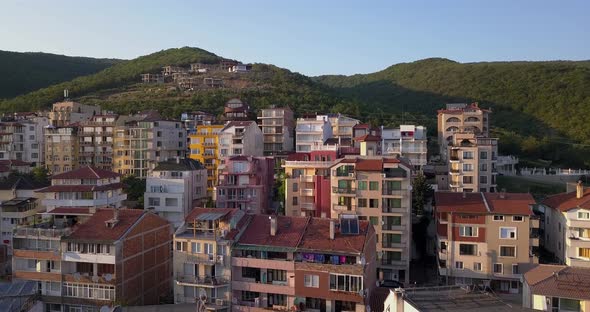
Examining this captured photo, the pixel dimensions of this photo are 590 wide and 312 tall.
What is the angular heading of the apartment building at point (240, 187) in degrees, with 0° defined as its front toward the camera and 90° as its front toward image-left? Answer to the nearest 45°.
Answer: approximately 45°

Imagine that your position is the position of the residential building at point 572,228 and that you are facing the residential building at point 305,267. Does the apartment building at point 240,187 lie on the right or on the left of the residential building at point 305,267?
right

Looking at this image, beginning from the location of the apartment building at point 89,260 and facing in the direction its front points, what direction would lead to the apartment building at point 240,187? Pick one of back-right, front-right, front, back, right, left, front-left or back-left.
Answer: back

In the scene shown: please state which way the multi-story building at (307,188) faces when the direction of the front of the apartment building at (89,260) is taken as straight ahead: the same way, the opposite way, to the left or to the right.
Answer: the same way

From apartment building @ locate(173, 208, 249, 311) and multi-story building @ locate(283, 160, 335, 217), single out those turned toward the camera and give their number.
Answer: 2

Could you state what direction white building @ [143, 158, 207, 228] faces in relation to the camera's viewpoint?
facing the viewer and to the left of the viewer

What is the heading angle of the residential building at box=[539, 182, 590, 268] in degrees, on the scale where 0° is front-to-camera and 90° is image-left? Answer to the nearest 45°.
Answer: approximately 0°

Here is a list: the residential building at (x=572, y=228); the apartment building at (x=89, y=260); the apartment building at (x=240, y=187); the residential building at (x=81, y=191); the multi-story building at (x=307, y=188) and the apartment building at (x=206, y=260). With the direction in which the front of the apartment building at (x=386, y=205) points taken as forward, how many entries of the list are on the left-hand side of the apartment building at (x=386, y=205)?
1

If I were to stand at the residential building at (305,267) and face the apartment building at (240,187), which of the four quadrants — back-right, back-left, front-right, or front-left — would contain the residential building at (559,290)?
back-right

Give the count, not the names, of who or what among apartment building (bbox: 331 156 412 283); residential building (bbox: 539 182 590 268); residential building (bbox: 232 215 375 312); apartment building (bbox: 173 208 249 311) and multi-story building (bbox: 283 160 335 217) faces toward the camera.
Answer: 5

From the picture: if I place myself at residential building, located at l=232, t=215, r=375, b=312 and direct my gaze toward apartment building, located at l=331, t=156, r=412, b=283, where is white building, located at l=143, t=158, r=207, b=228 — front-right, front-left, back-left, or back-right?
front-left

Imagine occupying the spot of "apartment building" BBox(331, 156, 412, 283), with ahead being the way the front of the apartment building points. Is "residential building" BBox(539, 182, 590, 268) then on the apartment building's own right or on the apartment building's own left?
on the apartment building's own left

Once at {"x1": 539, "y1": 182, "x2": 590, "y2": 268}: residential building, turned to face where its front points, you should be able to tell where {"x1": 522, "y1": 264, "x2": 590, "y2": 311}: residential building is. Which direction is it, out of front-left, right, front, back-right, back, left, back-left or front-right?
front

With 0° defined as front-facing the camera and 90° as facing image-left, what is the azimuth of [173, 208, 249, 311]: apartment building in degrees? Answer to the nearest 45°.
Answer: approximately 0°

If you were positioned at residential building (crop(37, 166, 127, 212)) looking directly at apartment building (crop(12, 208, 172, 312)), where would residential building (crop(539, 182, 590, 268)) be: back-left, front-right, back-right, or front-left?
front-left

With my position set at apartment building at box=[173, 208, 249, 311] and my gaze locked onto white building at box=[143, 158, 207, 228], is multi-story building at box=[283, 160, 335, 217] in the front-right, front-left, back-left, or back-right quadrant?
front-right

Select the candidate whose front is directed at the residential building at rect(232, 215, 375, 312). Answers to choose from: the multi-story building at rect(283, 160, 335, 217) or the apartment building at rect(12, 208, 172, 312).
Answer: the multi-story building

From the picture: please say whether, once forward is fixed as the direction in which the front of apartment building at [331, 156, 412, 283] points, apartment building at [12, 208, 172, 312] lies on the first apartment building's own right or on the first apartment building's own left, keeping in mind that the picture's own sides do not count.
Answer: on the first apartment building's own right

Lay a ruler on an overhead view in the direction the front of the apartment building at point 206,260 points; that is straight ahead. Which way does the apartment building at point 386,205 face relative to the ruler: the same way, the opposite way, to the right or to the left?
the same way

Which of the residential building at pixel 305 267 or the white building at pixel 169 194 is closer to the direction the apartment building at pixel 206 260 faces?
the residential building
